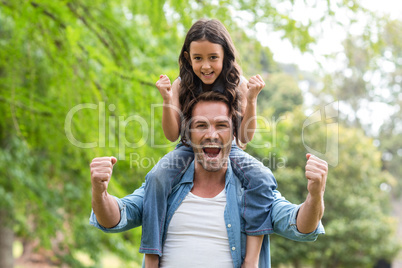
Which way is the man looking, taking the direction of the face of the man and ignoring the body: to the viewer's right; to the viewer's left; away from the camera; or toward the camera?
toward the camera

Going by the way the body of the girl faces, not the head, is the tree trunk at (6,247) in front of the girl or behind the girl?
behind

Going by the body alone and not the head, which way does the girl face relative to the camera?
toward the camera

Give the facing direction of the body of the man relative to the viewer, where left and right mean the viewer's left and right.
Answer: facing the viewer

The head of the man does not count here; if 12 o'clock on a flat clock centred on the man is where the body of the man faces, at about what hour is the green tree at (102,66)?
The green tree is roughly at 5 o'clock from the man.

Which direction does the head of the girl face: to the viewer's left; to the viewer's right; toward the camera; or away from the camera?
toward the camera
